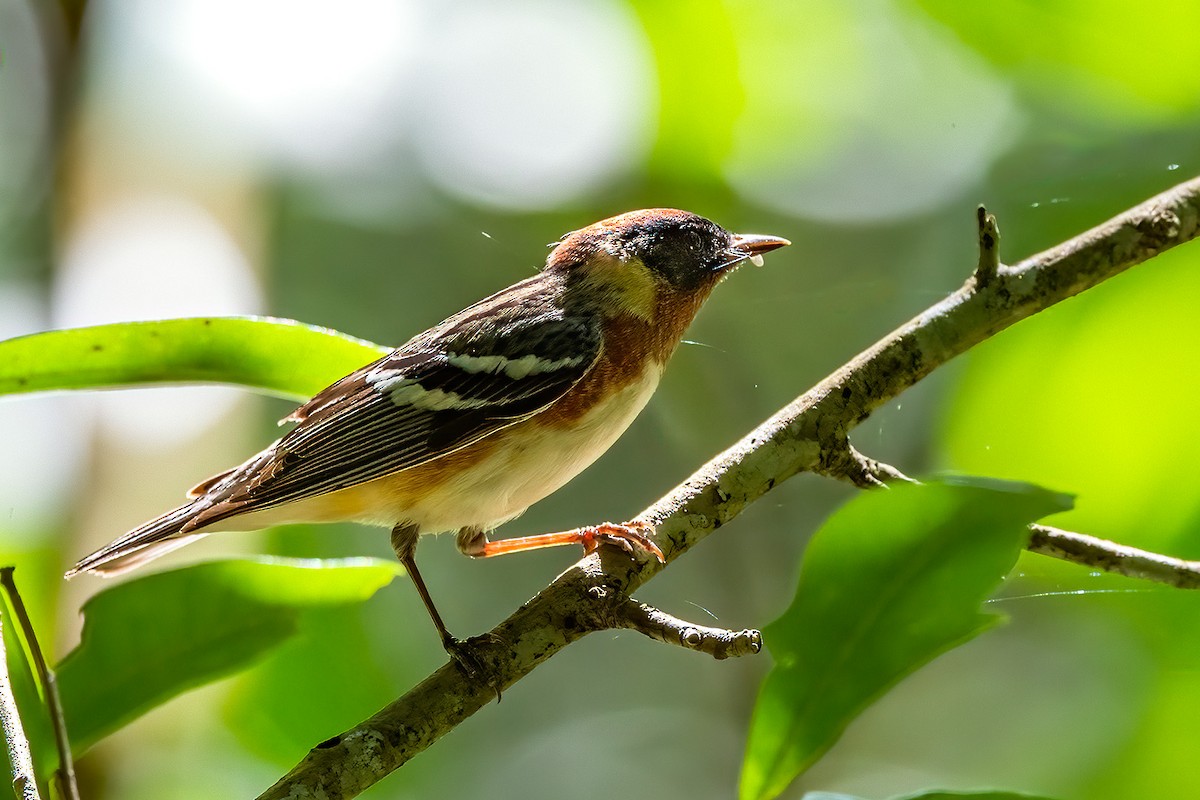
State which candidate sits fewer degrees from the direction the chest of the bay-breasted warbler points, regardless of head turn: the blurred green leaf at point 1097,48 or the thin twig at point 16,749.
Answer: the blurred green leaf

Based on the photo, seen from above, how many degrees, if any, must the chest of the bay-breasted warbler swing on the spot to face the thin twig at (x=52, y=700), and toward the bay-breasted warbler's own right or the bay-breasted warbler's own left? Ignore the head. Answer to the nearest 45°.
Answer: approximately 135° to the bay-breasted warbler's own right

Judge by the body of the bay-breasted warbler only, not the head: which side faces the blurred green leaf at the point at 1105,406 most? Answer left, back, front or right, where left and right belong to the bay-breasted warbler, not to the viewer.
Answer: front

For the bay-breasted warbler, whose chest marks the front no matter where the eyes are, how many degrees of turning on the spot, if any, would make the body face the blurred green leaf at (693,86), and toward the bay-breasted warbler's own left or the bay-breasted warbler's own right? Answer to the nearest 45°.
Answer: approximately 45° to the bay-breasted warbler's own left

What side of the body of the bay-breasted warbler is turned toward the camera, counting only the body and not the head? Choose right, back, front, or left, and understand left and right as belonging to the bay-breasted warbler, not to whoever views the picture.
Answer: right

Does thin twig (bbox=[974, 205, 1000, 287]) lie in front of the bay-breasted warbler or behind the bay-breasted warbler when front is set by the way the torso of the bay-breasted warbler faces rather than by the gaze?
in front

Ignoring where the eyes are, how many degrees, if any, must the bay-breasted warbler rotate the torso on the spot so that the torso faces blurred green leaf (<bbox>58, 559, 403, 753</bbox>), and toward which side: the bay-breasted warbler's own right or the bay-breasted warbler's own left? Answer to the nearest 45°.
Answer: approximately 135° to the bay-breasted warbler's own left

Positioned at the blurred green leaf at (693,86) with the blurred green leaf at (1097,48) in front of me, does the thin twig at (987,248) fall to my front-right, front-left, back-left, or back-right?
front-right
